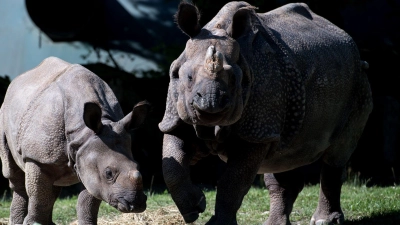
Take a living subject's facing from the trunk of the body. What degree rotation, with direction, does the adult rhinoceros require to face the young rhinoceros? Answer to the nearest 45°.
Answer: approximately 45° to its right

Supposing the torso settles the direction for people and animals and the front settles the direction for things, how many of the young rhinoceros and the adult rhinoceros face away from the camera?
0

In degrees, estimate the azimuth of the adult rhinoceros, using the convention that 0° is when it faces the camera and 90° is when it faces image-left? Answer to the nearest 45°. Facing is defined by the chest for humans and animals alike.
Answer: approximately 45°

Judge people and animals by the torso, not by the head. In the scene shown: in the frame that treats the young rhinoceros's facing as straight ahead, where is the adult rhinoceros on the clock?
The adult rhinoceros is roughly at 11 o'clock from the young rhinoceros.

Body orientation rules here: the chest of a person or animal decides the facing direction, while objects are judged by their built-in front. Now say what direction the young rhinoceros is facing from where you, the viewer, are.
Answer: facing the viewer and to the right of the viewer
